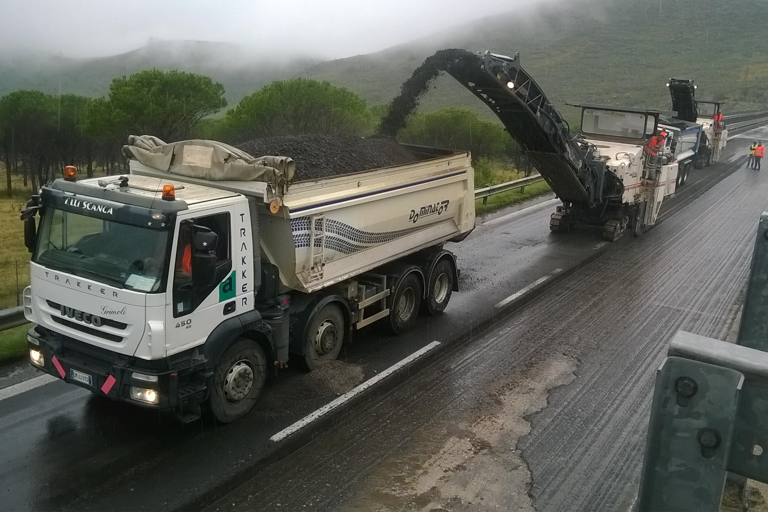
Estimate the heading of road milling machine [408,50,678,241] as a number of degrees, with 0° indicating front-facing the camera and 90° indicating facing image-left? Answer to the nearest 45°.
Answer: approximately 45°

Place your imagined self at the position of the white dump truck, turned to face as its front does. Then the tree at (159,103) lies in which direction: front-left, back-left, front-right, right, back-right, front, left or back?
back-right

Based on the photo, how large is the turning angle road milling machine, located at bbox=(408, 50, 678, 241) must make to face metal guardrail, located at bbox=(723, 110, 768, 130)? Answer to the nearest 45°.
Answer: approximately 135° to its right

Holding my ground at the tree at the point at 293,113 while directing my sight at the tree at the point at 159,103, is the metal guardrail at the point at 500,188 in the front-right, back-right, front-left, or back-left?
back-left

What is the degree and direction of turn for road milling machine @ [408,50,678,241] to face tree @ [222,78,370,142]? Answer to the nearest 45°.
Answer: approximately 90° to its right

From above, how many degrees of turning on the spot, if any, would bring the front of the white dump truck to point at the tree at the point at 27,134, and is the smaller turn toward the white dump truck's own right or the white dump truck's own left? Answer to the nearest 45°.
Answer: approximately 135° to the white dump truck's own right

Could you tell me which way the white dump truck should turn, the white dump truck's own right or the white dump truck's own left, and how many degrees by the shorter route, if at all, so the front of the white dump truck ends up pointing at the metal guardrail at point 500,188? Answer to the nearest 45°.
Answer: approximately 180°

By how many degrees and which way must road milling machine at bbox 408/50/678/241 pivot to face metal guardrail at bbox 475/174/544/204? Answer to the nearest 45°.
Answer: approximately 90° to its right

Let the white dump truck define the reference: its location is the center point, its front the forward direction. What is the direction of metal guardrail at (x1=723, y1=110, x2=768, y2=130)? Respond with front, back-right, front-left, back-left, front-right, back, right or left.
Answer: back

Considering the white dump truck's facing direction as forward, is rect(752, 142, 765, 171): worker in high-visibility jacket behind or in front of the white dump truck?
behind

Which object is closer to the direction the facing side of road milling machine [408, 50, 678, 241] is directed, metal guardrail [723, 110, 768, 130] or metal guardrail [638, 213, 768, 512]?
the metal guardrail [638, 213, 768, 512]

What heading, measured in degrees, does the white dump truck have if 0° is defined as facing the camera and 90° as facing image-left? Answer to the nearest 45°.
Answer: approximately 45°

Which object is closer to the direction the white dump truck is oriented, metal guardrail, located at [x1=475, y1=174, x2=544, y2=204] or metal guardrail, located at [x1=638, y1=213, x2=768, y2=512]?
the metal guardrail, located at [x1=638, y1=213, x2=768, y2=512]

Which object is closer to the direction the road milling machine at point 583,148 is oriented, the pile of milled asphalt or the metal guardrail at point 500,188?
the pile of milled asphalt

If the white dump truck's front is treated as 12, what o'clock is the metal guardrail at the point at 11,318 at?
The metal guardrail is roughly at 3 o'clock from the white dump truck.
